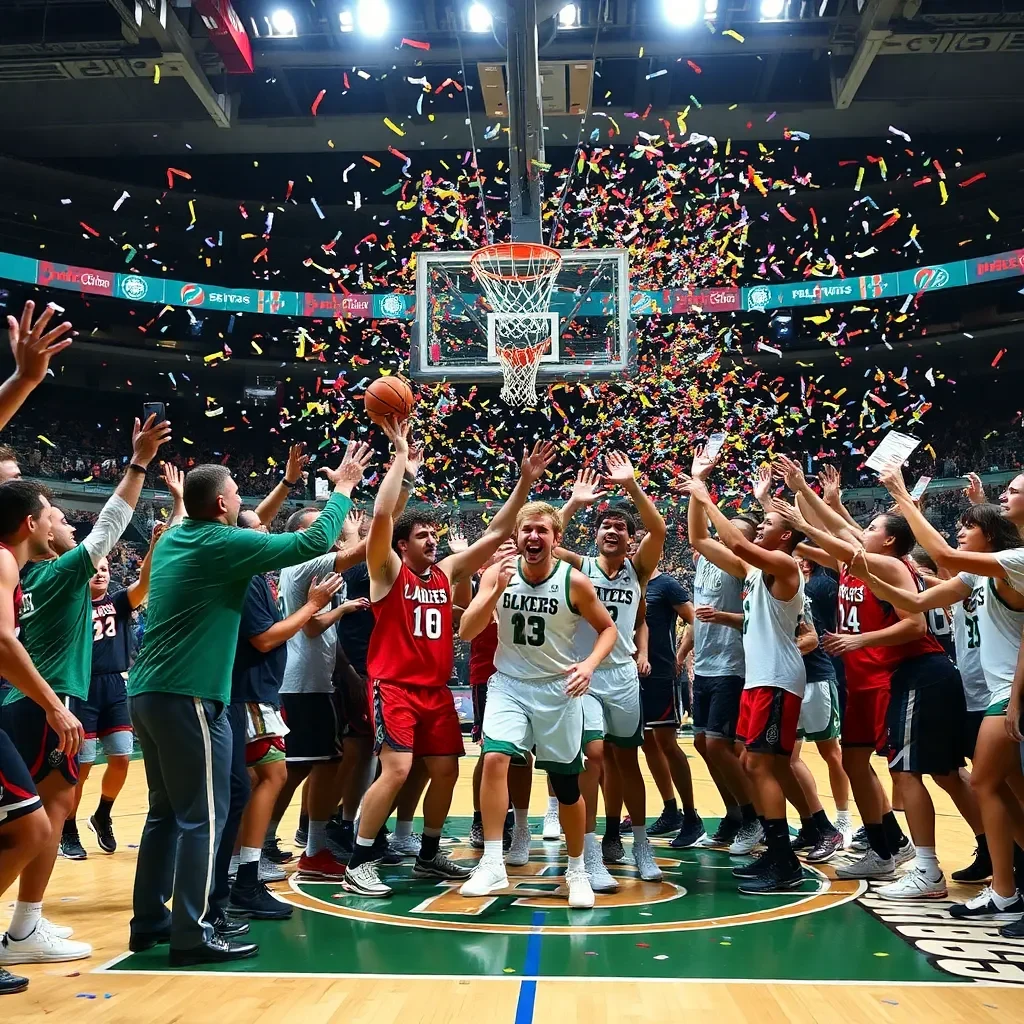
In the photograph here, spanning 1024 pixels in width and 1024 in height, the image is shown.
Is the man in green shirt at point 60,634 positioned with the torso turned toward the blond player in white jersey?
yes

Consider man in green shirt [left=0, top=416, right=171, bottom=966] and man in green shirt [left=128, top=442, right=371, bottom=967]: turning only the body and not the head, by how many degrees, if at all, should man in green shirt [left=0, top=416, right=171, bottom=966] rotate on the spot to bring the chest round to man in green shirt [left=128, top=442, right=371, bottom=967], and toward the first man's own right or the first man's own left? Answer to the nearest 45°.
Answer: approximately 45° to the first man's own right

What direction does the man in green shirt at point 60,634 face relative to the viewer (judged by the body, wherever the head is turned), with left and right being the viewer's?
facing to the right of the viewer

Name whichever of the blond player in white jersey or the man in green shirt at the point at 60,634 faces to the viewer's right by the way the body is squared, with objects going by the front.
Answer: the man in green shirt

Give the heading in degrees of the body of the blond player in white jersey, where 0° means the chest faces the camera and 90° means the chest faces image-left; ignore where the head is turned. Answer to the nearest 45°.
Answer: approximately 0°

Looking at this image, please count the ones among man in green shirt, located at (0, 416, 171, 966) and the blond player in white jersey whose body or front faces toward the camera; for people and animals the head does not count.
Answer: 1

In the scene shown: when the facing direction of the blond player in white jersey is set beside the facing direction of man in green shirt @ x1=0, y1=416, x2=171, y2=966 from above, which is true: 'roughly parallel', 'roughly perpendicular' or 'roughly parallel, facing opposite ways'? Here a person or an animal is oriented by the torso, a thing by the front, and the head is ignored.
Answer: roughly perpendicular

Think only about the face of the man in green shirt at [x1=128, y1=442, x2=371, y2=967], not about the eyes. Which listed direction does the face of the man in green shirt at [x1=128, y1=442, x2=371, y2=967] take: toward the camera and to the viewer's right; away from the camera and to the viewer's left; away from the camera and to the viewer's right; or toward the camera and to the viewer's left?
away from the camera and to the viewer's right
